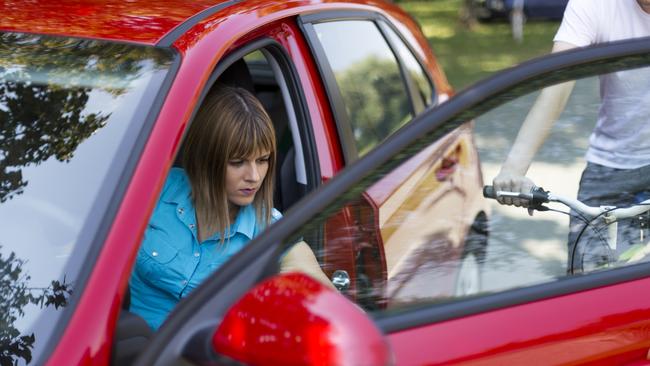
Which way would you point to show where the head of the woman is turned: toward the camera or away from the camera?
toward the camera

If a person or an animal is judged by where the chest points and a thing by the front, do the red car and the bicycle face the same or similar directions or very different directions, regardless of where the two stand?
same or similar directions

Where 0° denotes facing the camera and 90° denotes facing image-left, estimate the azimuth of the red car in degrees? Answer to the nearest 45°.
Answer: approximately 45°

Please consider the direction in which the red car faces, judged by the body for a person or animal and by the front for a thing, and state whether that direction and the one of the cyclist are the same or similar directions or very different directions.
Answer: same or similar directions

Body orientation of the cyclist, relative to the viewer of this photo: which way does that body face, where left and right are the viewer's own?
facing the viewer and to the left of the viewer
